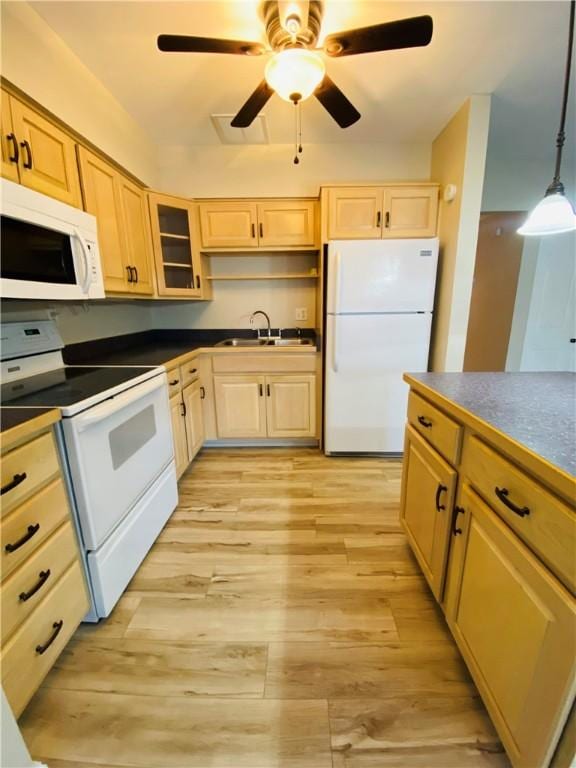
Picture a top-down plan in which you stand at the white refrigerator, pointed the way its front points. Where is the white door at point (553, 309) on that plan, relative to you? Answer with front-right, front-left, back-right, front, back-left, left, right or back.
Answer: back-left

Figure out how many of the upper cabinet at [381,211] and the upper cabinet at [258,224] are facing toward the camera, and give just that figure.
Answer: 2

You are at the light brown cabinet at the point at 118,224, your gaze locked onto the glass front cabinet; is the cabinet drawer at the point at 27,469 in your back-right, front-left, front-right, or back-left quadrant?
back-right

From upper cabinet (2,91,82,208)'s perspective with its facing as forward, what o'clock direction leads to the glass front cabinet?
The glass front cabinet is roughly at 9 o'clock from the upper cabinet.

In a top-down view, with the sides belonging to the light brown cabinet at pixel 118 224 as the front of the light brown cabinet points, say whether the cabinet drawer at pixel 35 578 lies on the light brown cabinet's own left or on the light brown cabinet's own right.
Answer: on the light brown cabinet's own right

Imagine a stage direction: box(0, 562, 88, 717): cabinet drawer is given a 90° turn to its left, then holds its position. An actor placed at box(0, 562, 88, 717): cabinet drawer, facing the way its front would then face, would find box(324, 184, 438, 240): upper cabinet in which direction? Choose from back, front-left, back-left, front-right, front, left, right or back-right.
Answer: front-right

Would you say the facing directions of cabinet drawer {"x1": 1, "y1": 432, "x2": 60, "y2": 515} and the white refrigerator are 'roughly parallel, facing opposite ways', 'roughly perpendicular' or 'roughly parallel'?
roughly perpendicular

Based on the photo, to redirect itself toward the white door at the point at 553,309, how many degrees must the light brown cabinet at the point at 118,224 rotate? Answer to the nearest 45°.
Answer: approximately 45° to its left
